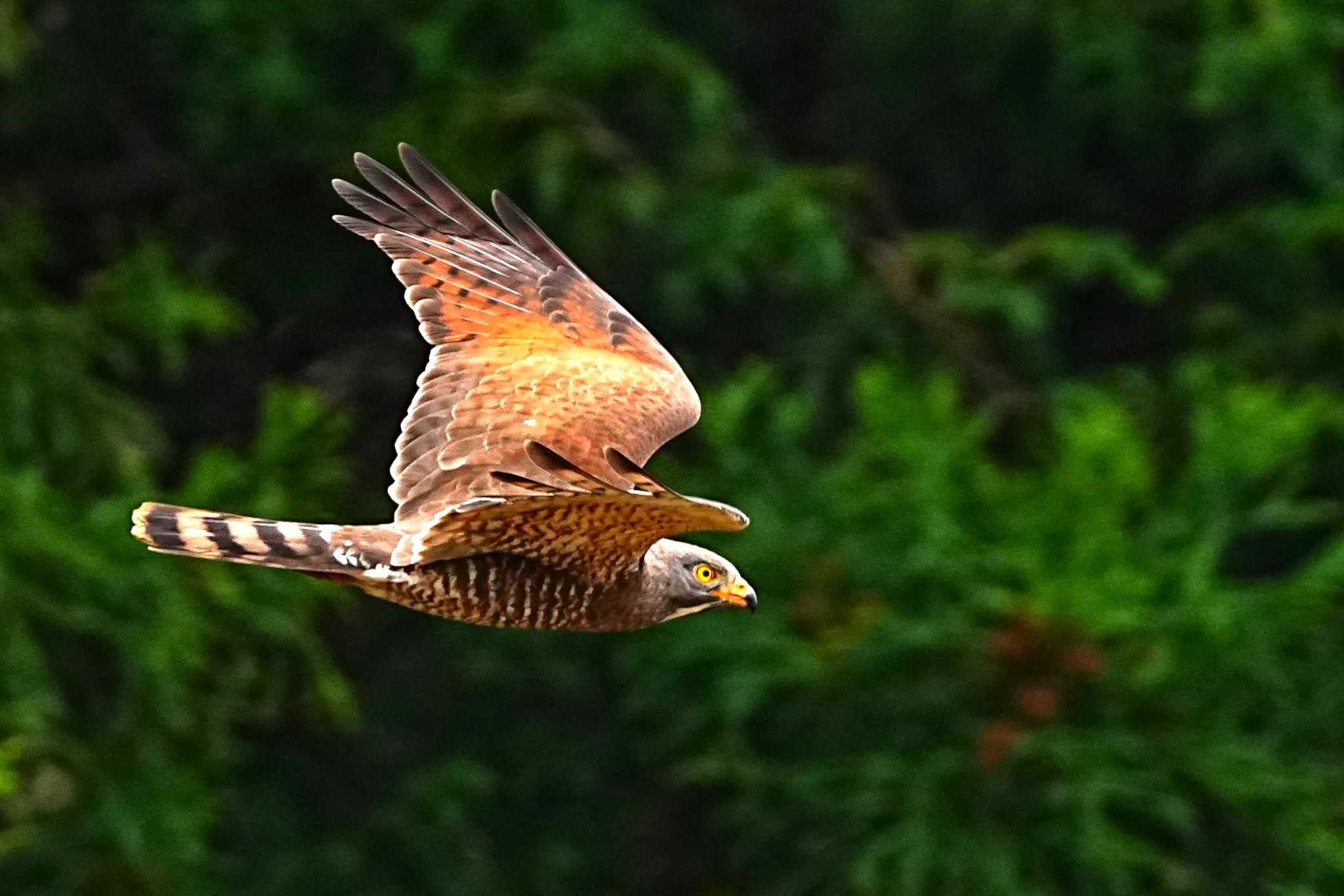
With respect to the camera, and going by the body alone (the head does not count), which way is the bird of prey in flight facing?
to the viewer's right
